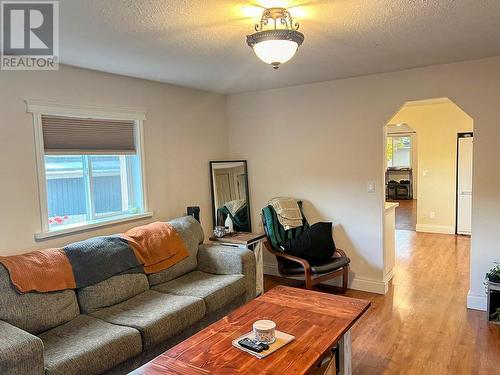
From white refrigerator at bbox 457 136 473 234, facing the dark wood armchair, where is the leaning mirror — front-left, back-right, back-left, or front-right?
front-right

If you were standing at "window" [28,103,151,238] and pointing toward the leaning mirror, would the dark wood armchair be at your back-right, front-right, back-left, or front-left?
front-right

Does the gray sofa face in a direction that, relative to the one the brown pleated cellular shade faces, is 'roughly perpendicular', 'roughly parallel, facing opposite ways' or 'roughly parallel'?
roughly parallel

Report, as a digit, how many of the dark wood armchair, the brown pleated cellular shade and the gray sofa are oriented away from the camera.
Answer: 0

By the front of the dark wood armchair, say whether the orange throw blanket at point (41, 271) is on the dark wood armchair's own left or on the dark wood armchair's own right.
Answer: on the dark wood armchair's own right

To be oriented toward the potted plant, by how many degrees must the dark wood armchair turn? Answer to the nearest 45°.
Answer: approximately 45° to its left

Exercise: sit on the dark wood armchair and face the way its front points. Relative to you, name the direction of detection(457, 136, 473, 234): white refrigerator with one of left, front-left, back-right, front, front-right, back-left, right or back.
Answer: left

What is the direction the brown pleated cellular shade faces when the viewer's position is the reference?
facing the viewer and to the right of the viewer

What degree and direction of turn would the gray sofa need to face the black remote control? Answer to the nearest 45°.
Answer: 0° — it already faces it

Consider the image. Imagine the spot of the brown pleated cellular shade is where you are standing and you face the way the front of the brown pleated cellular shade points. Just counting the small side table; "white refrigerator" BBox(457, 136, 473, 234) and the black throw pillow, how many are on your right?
0

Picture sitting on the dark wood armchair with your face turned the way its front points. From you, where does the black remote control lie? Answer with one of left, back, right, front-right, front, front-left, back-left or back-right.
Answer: front-right

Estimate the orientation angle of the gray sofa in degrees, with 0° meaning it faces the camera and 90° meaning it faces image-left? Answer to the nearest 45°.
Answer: approximately 315°

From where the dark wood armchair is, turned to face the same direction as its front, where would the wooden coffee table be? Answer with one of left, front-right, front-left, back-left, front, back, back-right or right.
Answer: front-right
